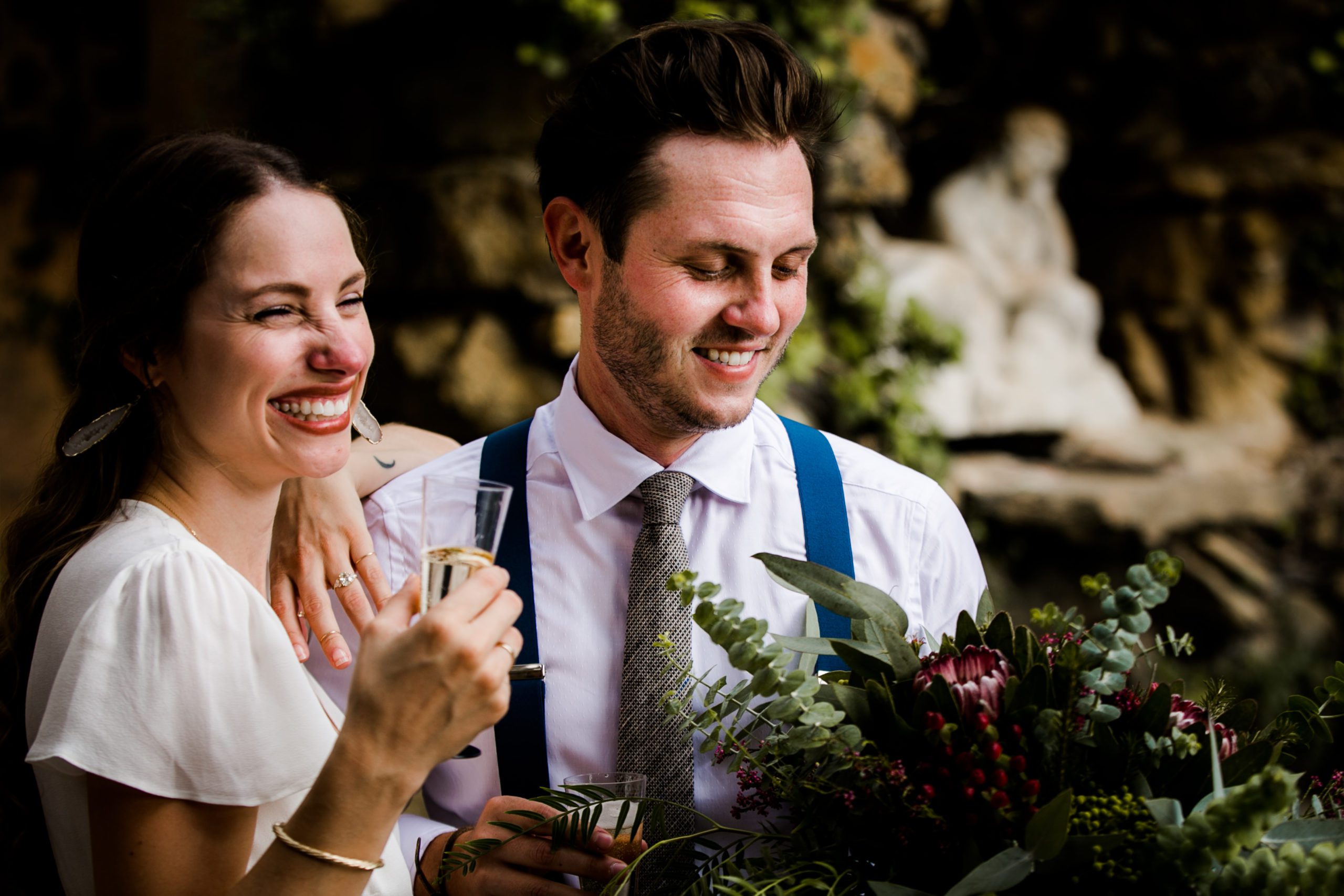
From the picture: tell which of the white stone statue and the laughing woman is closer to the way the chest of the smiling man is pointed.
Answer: the laughing woman

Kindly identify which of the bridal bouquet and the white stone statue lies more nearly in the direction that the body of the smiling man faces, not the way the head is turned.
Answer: the bridal bouquet

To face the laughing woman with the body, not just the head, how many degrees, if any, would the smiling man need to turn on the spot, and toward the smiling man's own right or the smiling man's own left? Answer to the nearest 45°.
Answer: approximately 45° to the smiling man's own right

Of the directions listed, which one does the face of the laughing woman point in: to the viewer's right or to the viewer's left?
to the viewer's right

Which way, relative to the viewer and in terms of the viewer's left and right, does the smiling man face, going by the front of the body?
facing the viewer

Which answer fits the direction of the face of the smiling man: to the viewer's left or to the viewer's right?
to the viewer's right

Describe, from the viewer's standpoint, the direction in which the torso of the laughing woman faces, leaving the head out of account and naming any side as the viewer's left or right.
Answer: facing to the right of the viewer

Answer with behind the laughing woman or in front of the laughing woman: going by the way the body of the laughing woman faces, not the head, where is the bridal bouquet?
in front
